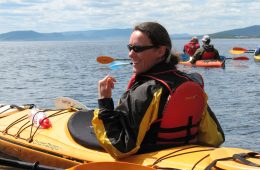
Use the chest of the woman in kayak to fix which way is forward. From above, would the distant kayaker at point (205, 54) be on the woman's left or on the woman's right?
on the woman's right

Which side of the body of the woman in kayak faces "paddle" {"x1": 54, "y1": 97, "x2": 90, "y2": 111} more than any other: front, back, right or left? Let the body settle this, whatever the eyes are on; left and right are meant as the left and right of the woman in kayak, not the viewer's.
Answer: front
